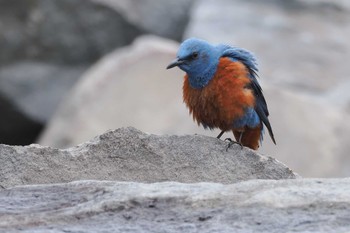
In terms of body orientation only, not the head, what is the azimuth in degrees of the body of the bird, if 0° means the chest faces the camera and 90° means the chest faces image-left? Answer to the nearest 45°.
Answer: approximately 45°
